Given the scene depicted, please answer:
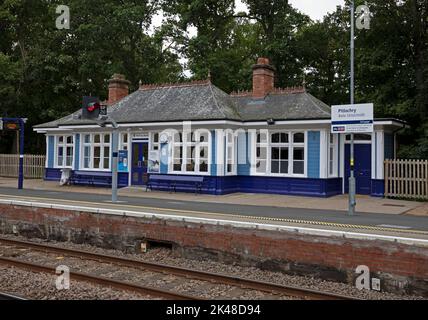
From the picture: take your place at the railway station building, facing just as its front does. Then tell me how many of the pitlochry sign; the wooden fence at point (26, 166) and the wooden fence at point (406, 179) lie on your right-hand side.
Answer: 1

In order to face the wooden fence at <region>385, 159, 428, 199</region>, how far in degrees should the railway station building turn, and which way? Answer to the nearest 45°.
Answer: approximately 135° to its left

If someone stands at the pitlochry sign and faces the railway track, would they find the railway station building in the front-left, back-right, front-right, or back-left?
back-right

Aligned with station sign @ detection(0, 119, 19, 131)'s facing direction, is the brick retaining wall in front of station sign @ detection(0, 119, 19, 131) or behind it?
in front

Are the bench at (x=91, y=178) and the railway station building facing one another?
no

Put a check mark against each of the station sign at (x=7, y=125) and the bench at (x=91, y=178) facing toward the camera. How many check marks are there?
2

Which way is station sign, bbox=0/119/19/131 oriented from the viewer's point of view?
toward the camera

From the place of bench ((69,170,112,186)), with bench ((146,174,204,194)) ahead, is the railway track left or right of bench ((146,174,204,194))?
right

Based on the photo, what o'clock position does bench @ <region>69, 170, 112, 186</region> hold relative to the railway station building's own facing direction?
The bench is roughly at 2 o'clock from the railway station building.

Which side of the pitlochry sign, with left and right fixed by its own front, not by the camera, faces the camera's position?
front

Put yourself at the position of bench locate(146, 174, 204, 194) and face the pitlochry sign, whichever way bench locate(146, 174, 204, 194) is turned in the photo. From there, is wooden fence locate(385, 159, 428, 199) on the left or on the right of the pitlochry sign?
left

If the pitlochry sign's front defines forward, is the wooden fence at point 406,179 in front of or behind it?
behind

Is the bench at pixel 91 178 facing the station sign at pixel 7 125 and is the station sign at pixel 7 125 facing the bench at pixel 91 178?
no

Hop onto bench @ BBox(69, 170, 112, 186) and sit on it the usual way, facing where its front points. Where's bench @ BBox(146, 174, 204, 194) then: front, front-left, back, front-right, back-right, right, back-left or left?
front-left

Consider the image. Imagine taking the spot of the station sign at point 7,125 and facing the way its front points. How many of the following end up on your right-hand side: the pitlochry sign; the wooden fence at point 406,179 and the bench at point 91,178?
0

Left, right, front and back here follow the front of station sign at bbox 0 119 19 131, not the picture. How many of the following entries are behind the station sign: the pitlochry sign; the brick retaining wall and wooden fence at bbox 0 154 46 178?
1

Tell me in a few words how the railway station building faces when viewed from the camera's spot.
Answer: facing the viewer and to the left of the viewer

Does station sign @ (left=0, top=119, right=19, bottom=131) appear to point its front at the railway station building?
no

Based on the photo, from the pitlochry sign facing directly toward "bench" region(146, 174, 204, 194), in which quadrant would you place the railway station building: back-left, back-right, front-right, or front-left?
front-right
